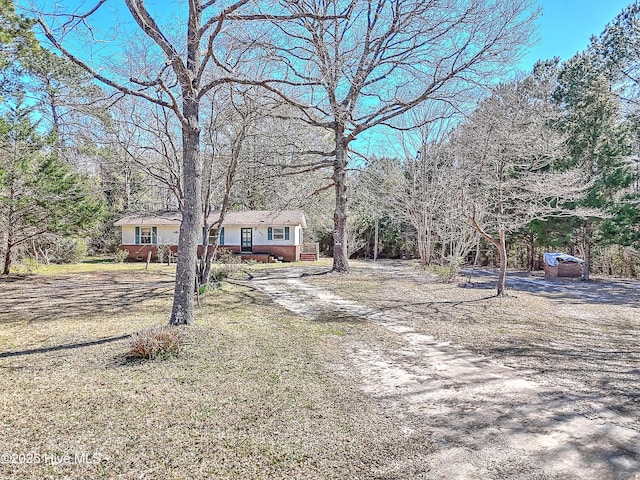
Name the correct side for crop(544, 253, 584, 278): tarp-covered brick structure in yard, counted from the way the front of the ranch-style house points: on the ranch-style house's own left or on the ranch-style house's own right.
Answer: on the ranch-style house's own left

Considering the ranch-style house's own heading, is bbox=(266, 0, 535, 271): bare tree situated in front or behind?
in front

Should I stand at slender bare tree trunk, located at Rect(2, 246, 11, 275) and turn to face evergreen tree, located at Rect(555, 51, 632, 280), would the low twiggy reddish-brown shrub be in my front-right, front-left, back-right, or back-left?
front-right

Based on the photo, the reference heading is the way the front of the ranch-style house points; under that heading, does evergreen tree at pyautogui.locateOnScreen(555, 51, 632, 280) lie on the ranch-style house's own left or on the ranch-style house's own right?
on the ranch-style house's own left

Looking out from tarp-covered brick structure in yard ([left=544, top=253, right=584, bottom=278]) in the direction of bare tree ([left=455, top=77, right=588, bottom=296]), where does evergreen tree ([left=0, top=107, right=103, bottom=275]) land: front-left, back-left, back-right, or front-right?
front-right

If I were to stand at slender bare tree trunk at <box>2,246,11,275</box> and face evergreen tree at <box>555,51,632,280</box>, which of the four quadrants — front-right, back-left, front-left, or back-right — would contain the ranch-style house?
front-left

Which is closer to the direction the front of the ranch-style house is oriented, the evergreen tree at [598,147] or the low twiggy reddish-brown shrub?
the low twiggy reddish-brown shrub

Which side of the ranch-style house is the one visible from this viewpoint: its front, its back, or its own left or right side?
front

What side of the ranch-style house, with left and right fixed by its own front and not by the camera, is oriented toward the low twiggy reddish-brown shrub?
front

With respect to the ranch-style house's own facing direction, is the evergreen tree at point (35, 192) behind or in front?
in front

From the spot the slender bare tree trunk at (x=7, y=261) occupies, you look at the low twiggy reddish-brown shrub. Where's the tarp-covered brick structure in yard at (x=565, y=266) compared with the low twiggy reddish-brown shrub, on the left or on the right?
left

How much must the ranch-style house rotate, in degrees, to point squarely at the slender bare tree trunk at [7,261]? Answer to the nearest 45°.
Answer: approximately 45° to its right

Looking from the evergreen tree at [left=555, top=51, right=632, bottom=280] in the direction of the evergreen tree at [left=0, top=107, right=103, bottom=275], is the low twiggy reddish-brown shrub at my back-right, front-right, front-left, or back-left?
front-left

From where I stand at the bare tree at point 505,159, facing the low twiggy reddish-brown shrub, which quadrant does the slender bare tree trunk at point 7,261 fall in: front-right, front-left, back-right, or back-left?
front-right
